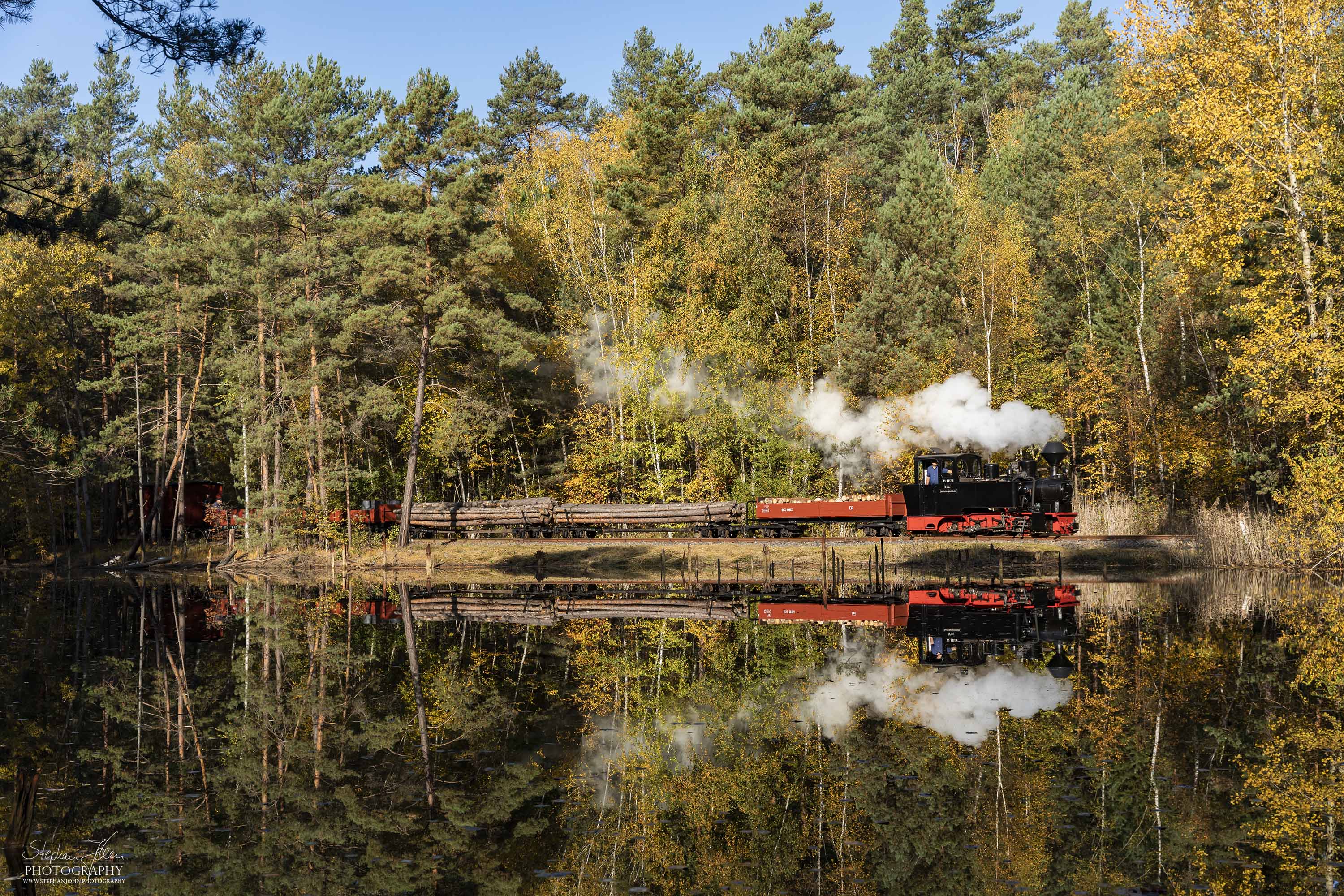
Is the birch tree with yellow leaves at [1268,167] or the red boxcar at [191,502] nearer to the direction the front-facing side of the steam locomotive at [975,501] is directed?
the birch tree with yellow leaves

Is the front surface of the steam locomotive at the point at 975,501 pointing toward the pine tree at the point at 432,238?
no

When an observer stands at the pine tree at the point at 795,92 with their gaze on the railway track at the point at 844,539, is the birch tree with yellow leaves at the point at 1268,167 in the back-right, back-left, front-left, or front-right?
front-left

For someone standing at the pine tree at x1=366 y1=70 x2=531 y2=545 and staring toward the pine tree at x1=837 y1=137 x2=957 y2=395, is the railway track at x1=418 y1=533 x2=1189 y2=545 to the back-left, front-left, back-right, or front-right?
front-right

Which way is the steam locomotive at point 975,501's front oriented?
to the viewer's right
